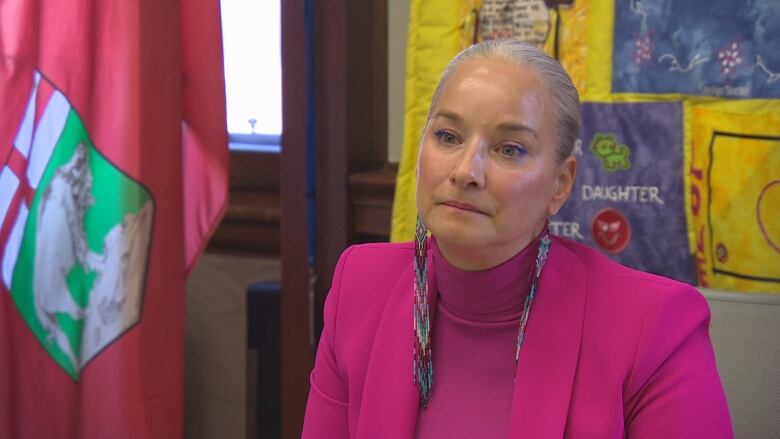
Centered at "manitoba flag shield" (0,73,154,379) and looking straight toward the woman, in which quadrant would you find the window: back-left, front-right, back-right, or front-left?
back-left

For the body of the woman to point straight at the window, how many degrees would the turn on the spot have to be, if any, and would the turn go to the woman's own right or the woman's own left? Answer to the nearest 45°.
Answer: approximately 90° to the woman's own right

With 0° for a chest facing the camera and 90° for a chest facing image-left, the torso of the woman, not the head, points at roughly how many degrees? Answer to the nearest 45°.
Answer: approximately 45°

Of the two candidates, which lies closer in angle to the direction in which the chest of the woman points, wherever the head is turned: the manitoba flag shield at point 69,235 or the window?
the manitoba flag shield

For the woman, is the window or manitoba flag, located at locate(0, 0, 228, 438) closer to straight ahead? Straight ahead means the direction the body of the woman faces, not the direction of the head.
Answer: the manitoba flag

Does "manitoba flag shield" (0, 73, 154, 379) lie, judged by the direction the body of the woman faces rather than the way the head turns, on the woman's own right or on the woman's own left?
on the woman's own right

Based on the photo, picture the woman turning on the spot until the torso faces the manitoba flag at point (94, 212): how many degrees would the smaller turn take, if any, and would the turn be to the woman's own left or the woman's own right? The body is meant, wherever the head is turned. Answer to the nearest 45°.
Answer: approximately 90° to the woman's own right
